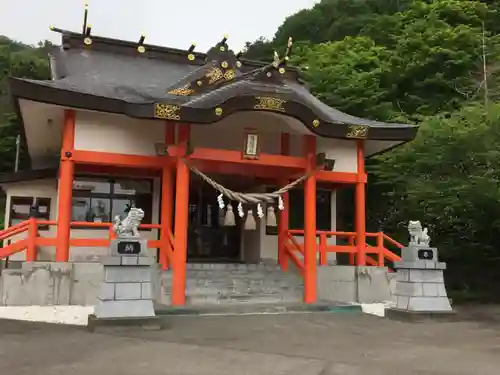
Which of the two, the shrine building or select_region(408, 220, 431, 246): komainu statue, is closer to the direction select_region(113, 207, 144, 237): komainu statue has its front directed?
the komainu statue

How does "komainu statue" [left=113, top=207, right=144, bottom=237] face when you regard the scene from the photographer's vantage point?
facing to the right of the viewer

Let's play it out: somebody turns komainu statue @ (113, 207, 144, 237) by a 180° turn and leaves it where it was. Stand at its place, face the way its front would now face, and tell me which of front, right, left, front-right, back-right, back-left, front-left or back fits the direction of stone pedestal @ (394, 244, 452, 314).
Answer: back

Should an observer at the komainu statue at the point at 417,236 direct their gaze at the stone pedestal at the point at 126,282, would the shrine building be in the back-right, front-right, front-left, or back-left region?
front-right

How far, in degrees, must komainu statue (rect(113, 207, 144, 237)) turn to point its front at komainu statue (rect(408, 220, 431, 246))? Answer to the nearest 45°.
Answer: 0° — it already faces it
